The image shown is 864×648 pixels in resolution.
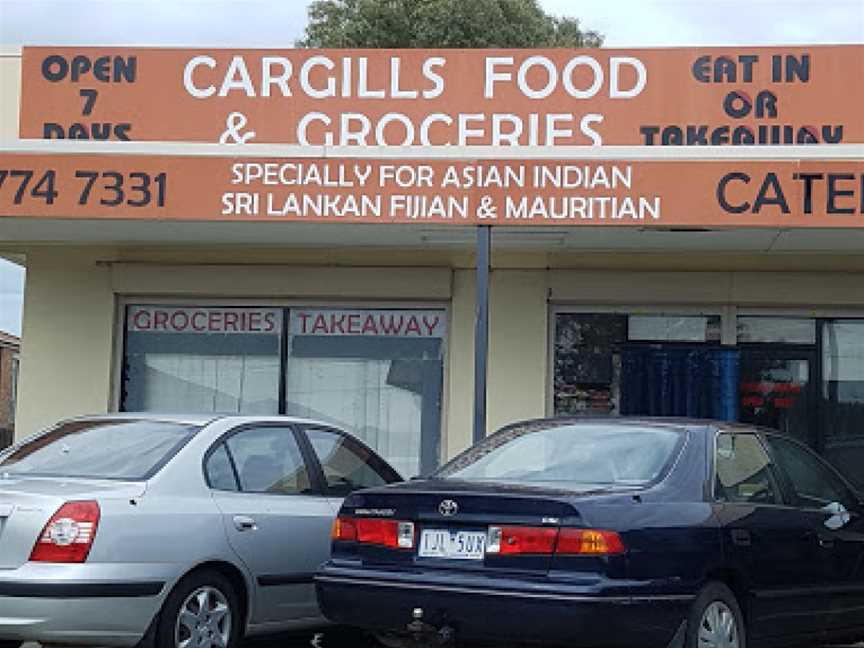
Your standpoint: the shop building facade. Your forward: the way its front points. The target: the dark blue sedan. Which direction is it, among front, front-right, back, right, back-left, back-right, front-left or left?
front

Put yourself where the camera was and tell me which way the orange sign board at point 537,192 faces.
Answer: facing the viewer

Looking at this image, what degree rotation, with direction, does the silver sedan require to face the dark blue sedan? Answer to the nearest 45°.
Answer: approximately 90° to its right

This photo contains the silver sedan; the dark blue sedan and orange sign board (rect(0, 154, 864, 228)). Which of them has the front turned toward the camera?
the orange sign board

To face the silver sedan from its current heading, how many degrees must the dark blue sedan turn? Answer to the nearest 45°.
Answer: approximately 135° to its left

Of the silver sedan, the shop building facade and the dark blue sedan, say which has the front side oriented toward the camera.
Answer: the shop building facade

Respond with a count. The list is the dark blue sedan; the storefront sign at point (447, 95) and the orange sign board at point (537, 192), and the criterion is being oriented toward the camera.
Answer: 2

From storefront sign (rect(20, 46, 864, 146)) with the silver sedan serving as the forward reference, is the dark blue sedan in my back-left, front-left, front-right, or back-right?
front-left

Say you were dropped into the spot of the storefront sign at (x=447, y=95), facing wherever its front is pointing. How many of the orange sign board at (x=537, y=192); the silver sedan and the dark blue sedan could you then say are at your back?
0

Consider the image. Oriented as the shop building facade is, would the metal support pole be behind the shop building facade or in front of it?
in front

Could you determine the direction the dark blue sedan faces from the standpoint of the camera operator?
facing away from the viewer and to the right of the viewer

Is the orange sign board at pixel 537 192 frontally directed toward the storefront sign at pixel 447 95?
no

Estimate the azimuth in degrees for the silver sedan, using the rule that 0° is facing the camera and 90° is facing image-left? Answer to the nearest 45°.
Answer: approximately 225°

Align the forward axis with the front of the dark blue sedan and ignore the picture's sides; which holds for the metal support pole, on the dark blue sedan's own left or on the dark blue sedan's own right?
on the dark blue sedan's own left

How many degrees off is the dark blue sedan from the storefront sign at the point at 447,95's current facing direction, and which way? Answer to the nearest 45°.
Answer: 0° — it already faces it

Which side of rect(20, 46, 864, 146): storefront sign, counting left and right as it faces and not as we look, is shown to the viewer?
front

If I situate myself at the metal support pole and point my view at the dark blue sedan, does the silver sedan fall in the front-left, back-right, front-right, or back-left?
front-right

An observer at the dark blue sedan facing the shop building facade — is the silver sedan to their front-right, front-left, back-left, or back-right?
front-left
